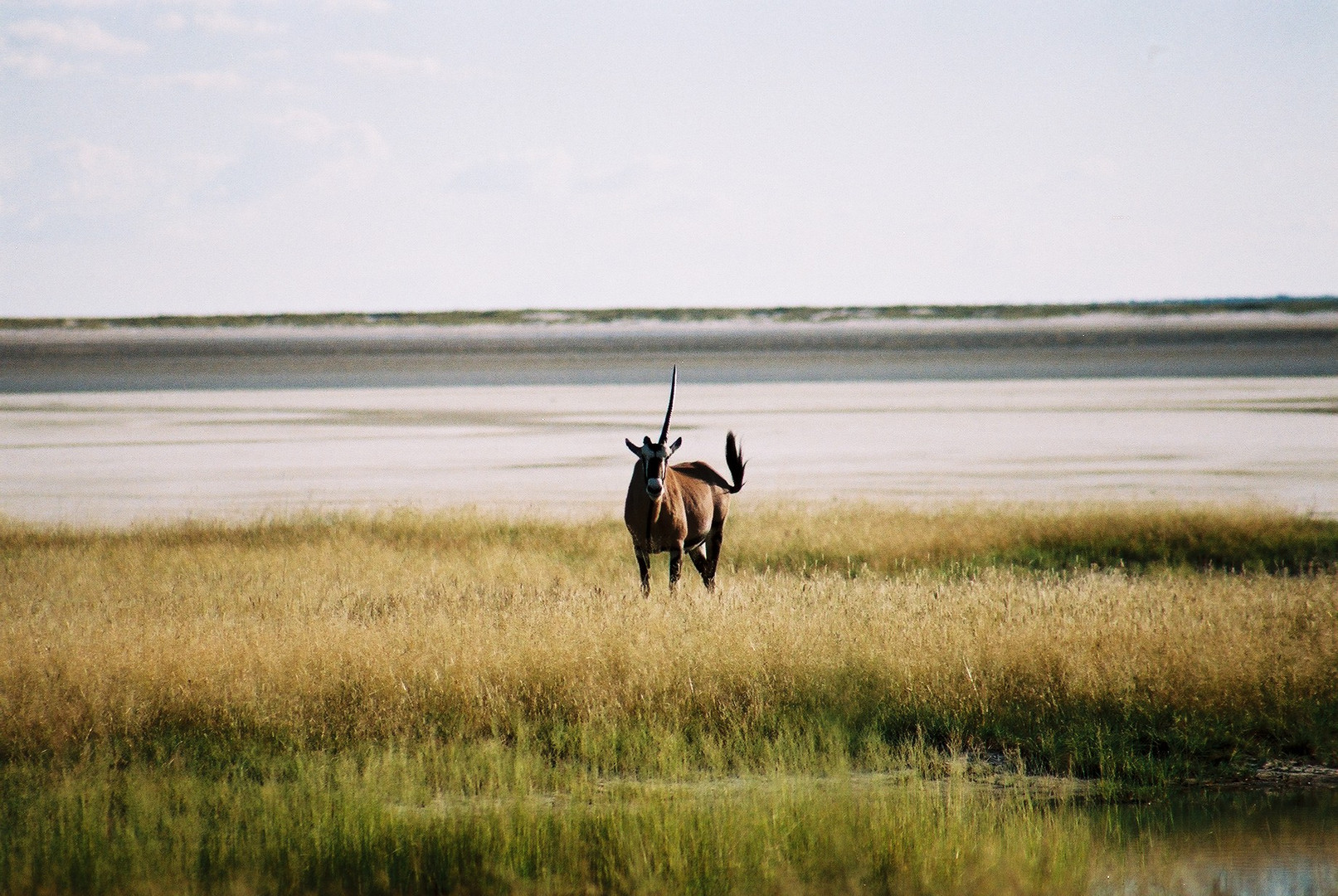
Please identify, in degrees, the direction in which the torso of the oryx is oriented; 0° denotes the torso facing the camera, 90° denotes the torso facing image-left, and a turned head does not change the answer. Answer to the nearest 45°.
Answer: approximately 45°
